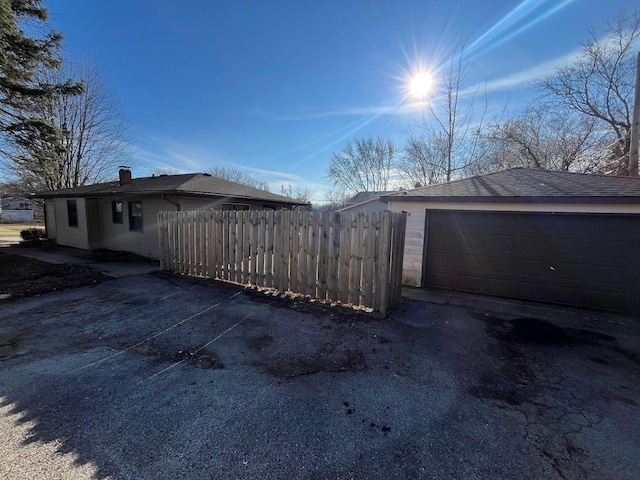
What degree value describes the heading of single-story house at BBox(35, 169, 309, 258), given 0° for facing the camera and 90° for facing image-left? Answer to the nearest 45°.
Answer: approximately 45°

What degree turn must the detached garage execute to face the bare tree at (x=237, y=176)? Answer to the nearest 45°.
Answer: approximately 135° to its right

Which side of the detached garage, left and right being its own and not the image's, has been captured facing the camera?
front

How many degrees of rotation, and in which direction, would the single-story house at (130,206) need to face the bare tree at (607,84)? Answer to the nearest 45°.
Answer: approximately 90° to its left

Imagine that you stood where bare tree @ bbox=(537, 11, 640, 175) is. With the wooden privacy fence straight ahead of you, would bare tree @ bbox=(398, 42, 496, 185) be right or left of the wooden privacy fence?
right

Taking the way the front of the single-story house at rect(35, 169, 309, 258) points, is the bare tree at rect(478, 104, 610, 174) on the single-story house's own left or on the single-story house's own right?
on the single-story house's own left

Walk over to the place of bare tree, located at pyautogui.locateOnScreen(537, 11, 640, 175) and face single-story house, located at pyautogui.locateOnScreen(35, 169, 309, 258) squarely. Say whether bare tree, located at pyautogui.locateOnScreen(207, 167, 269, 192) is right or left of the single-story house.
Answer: right

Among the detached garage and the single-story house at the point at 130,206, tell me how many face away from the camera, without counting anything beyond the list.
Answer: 0

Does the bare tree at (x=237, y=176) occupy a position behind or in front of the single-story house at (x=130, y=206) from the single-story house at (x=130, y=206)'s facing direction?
behind

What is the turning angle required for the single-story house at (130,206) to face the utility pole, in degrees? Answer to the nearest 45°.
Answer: approximately 90° to its left

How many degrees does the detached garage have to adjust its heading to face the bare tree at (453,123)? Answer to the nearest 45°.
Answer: approximately 180°
